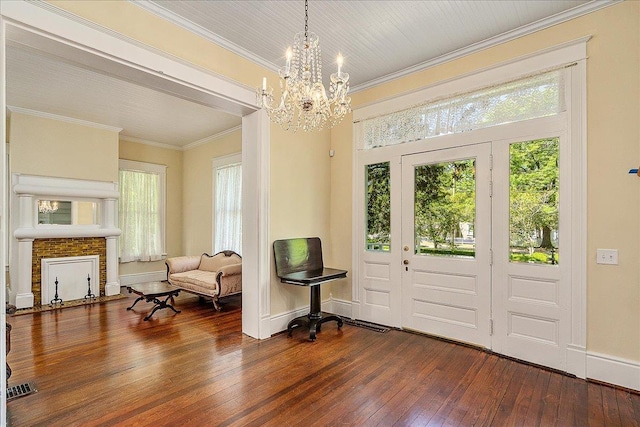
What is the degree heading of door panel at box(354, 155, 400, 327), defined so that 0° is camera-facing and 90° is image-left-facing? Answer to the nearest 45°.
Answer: approximately 45°

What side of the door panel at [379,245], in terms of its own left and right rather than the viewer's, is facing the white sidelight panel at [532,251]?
left

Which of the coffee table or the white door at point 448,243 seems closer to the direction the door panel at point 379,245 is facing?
the coffee table

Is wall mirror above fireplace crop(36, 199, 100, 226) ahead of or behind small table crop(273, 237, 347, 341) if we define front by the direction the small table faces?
behind

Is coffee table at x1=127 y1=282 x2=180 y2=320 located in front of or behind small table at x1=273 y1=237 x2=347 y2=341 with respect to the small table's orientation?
behind

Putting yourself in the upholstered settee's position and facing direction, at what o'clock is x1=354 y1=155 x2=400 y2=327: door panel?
The door panel is roughly at 9 o'clock from the upholstered settee.

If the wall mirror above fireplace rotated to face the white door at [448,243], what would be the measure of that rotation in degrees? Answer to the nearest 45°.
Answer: approximately 45° to its left

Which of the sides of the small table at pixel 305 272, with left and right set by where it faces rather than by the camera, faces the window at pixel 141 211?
back

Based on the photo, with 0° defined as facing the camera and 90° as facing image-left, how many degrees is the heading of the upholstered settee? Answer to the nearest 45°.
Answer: approximately 45°
